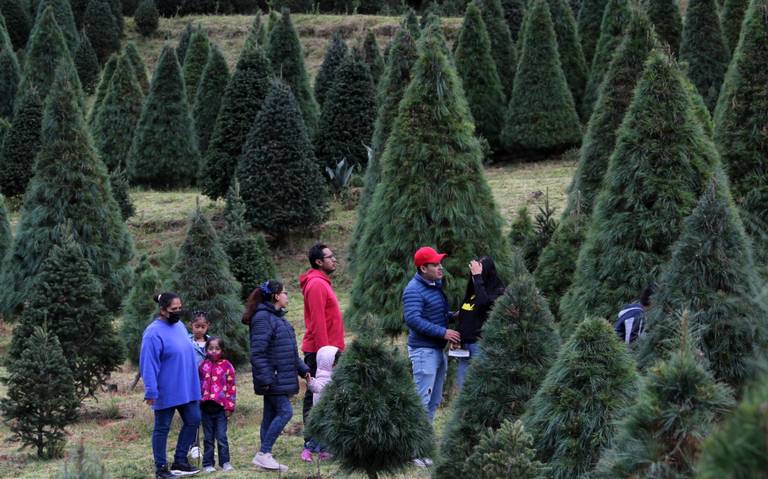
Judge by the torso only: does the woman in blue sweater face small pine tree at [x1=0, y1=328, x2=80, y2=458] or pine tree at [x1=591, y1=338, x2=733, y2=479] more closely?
the pine tree

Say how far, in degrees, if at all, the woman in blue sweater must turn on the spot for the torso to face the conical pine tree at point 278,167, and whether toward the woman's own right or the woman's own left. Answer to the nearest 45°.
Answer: approximately 135° to the woman's own left

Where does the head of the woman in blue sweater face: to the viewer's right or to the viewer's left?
to the viewer's right

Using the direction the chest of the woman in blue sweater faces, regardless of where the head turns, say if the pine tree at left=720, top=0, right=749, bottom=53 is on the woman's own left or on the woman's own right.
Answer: on the woman's own left

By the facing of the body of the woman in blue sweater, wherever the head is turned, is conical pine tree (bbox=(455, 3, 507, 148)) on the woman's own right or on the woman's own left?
on the woman's own left

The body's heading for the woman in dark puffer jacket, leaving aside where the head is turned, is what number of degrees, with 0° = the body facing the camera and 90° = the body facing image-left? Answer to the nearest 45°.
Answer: approximately 270°
